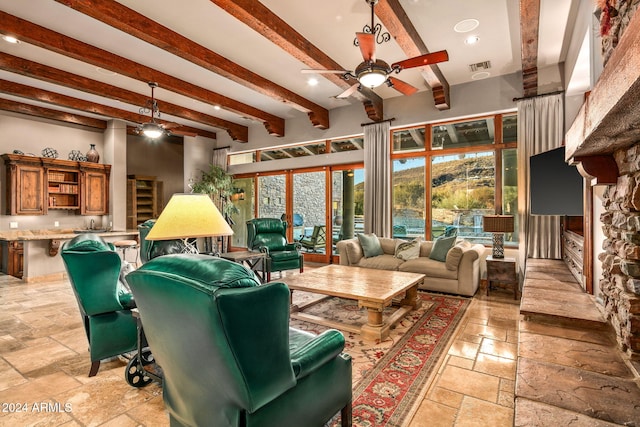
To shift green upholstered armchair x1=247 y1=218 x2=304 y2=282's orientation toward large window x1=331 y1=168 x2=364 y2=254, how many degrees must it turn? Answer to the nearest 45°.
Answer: approximately 90° to its left

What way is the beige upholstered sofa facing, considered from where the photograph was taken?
facing the viewer and to the left of the viewer

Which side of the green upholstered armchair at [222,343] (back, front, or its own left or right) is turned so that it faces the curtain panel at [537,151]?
front

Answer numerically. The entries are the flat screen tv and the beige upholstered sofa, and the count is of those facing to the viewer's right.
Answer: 0

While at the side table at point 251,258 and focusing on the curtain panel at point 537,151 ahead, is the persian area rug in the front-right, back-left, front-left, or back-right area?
front-right

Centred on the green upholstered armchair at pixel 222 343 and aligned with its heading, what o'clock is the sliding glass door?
The sliding glass door is roughly at 11 o'clock from the green upholstered armchair.

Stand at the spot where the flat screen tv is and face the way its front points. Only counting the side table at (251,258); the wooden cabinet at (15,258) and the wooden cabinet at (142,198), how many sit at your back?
0

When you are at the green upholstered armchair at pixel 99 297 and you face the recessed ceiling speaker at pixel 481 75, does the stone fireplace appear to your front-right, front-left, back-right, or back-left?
front-right

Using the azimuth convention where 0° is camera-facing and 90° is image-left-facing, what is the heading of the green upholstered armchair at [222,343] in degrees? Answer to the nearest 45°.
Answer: approximately 225°

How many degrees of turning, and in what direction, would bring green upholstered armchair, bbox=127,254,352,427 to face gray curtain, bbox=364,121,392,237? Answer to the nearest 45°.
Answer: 0° — it already faces it

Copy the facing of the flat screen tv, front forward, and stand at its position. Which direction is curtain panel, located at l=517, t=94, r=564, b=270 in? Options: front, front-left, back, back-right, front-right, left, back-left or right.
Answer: back-right

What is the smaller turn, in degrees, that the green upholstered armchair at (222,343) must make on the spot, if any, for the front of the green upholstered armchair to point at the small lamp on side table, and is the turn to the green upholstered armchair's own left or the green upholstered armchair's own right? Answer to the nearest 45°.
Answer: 0° — it already faces it

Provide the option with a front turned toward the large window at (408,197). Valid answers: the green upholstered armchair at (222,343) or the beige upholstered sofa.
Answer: the green upholstered armchair

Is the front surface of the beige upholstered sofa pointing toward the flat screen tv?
no

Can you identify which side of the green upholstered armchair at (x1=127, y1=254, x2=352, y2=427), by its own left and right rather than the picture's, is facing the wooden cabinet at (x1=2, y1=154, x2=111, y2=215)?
left

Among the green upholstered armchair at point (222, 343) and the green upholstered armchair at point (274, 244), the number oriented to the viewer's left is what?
0

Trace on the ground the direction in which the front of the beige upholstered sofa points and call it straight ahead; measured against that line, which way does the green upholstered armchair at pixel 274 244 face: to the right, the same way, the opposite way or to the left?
to the left

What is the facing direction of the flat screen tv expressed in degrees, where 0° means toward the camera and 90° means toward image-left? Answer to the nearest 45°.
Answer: approximately 45°
